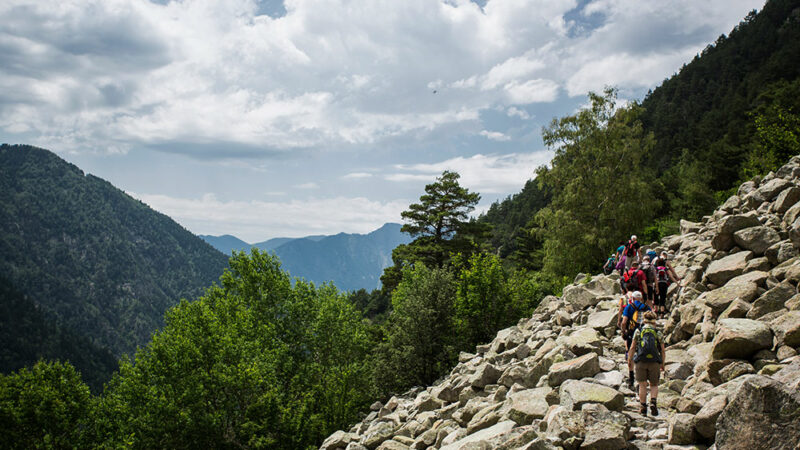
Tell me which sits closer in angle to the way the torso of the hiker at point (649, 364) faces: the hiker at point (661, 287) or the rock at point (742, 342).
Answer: the hiker

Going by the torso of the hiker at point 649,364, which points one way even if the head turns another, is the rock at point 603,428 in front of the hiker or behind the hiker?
behind

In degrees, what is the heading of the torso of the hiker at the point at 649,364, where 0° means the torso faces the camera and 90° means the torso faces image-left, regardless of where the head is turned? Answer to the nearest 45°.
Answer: approximately 180°

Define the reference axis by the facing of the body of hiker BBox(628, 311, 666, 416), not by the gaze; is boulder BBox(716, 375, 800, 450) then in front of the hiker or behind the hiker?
behind

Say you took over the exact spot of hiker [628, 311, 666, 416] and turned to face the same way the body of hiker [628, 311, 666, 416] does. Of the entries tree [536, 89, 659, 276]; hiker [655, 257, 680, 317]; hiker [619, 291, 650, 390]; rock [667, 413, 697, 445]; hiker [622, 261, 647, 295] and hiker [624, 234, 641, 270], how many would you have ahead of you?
5

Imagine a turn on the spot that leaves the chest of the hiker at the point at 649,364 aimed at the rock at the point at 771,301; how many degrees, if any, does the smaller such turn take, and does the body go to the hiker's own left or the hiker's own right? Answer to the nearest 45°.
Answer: approximately 45° to the hiker's own right

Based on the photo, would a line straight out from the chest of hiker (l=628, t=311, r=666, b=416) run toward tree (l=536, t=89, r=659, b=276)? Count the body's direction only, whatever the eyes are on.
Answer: yes

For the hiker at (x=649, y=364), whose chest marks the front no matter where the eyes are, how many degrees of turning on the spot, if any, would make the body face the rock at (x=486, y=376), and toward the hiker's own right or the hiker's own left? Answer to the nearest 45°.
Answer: approximately 45° to the hiker's own left

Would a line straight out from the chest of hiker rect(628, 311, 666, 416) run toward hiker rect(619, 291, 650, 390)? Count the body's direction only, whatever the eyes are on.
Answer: yes

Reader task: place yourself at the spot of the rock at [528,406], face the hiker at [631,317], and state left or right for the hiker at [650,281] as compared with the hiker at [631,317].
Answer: left

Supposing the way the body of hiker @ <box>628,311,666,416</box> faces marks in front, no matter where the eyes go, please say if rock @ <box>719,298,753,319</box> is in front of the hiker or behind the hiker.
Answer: in front

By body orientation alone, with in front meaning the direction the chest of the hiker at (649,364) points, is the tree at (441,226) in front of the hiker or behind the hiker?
in front

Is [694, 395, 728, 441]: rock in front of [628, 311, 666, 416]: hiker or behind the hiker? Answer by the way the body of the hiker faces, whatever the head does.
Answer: behind
